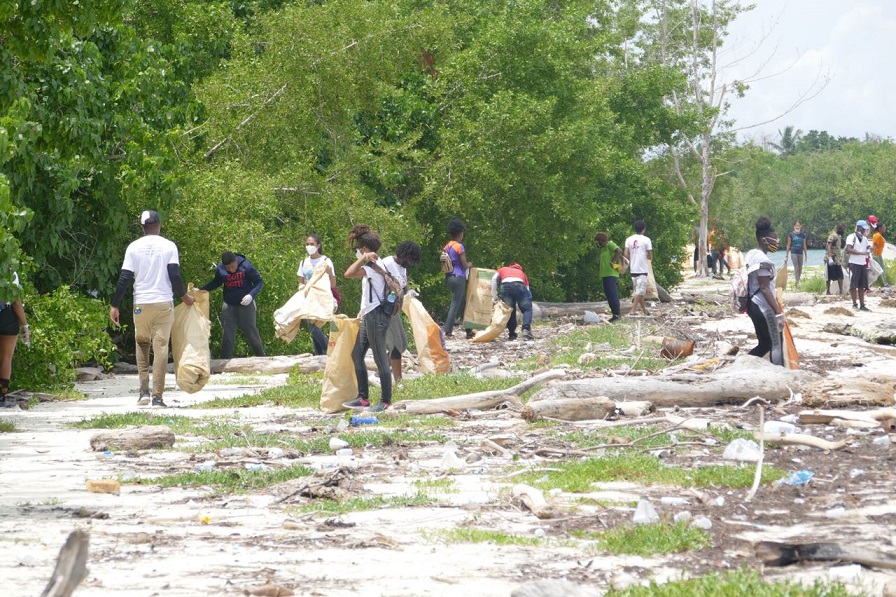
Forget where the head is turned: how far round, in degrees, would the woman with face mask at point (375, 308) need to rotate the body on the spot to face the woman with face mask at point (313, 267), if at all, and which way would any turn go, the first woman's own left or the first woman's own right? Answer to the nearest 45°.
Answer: approximately 90° to the first woman's own right

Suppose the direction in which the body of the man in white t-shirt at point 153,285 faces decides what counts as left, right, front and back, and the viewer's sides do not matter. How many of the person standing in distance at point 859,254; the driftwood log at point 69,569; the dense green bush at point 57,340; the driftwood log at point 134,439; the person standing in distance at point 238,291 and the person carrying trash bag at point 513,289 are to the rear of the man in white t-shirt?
2

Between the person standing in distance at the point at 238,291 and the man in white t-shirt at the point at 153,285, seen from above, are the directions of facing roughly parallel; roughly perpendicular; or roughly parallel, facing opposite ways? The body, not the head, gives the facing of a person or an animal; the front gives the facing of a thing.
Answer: roughly parallel, facing opposite ways

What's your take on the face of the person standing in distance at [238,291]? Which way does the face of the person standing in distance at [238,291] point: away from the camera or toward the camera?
toward the camera

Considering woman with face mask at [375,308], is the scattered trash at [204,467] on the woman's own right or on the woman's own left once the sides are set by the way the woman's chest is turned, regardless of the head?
on the woman's own left

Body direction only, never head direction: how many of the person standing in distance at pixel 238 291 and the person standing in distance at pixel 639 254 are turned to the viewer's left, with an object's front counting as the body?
0

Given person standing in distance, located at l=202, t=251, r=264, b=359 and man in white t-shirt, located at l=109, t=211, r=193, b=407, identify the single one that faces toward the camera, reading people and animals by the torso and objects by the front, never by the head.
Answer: the person standing in distance

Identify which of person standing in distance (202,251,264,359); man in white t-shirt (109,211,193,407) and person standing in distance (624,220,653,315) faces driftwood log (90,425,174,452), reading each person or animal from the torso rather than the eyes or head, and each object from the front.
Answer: person standing in distance (202,251,264,359)

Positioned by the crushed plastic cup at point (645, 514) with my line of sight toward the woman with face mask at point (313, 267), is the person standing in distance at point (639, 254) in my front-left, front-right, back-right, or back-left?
front-right

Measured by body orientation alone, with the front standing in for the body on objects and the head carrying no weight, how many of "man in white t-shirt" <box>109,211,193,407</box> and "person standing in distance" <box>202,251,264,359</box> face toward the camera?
1

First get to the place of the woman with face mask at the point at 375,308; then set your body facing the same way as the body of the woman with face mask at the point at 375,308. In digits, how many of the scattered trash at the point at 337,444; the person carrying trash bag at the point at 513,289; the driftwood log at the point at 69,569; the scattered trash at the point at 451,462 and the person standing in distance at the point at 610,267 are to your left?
3
